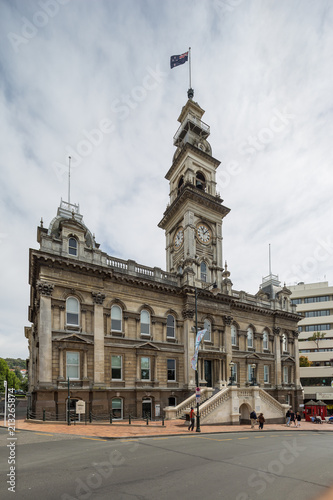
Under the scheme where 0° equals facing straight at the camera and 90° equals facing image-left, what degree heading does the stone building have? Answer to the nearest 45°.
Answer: approximately 315°
